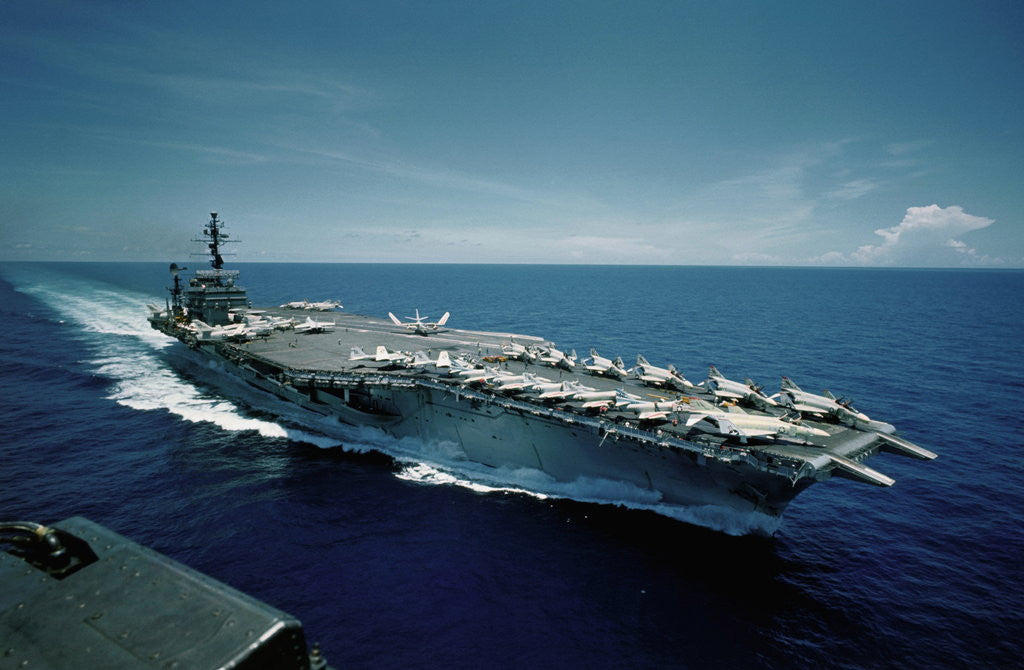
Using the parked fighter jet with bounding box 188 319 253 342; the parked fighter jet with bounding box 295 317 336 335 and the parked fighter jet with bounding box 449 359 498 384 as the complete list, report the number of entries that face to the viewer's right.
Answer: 3

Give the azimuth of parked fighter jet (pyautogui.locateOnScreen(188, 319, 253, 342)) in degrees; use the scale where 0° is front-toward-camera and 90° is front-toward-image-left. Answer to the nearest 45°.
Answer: approximately 270°

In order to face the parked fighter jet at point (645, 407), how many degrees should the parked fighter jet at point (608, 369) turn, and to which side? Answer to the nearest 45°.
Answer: approximately 45° to its right

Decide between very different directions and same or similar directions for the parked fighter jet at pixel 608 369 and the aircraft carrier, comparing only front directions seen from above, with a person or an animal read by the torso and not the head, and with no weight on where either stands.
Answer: same or similar directions

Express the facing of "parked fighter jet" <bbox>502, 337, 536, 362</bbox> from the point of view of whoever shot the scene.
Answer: facing the viewer and to the right of the viewer

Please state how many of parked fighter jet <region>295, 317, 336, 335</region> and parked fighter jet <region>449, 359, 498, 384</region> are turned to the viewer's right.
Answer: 2

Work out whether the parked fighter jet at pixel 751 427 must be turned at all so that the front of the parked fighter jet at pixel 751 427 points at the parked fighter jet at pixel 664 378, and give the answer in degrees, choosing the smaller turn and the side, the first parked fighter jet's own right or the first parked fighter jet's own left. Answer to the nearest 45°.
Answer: approximately 180°

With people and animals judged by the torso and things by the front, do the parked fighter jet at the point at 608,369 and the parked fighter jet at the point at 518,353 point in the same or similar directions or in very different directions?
same or similar directions

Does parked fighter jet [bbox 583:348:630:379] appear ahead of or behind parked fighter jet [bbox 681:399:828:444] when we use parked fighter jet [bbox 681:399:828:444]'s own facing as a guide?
behind

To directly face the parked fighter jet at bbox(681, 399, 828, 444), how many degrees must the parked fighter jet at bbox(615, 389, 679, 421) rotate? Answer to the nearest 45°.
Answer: approximately 45° to its left

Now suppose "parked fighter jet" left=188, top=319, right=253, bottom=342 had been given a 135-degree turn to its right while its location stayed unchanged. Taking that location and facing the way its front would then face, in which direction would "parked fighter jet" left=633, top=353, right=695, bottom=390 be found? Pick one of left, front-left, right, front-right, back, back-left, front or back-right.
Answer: left
